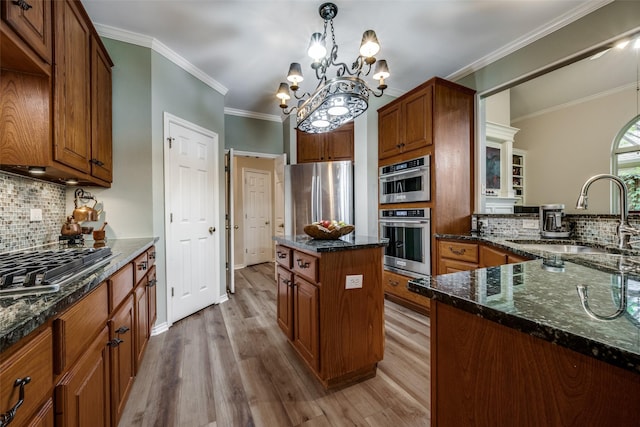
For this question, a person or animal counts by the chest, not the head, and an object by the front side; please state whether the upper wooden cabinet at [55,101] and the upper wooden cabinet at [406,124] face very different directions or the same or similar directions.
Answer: very different directions

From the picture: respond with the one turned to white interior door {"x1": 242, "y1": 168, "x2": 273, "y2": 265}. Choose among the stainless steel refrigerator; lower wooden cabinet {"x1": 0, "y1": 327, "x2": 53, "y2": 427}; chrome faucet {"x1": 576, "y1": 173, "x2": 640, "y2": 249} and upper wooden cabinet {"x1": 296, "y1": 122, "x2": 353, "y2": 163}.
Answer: the chrome faucet

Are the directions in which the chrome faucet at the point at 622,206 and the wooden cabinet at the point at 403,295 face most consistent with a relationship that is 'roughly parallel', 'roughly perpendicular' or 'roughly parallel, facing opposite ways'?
roughly perpendicular

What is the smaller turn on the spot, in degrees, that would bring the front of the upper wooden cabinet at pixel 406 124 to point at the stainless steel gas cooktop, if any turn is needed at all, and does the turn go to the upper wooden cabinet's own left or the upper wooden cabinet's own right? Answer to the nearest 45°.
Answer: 0° — it already faces it

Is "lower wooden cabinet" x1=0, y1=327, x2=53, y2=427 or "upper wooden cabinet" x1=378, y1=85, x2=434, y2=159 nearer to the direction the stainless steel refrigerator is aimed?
the lower wooden cabinet

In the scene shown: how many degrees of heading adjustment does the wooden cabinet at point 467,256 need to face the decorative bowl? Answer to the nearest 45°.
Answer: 0° — it already faces it

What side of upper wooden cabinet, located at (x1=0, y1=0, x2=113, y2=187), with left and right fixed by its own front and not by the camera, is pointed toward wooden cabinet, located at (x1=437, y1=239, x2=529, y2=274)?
front

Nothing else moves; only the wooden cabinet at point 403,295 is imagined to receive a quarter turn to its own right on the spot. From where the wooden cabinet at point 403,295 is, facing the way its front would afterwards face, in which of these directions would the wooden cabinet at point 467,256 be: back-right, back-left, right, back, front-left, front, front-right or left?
back

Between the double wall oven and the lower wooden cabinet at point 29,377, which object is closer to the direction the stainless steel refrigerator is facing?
the lower wooden cabinet

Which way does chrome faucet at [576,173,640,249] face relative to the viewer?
to the viewer's left

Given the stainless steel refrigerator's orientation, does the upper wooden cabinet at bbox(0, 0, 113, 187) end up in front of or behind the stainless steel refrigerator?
in front
